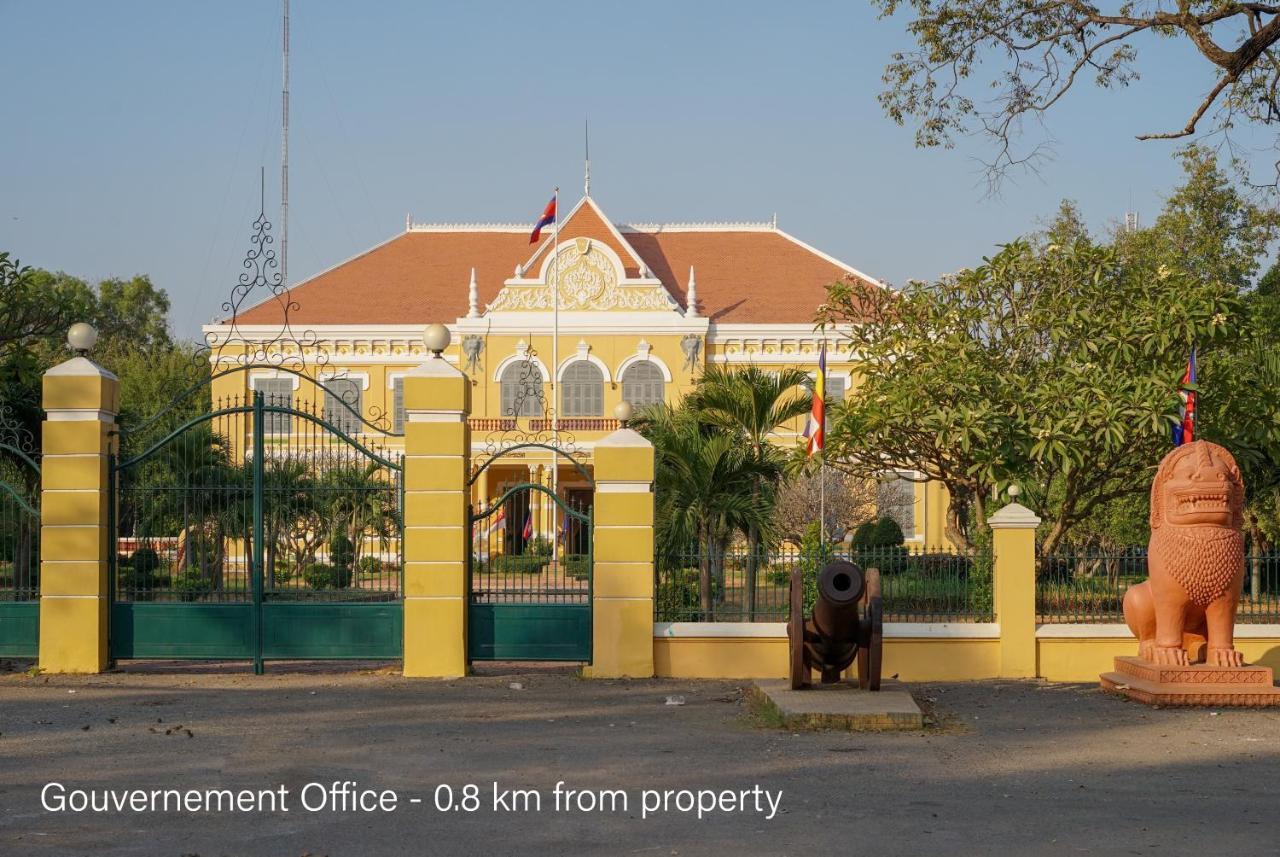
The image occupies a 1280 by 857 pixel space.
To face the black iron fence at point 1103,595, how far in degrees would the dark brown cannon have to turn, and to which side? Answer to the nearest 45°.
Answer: approximately 135° to its left

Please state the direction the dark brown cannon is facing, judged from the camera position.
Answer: facing the viewer

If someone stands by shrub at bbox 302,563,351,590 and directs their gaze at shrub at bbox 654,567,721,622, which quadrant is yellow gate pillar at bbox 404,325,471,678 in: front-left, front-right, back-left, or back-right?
front-right

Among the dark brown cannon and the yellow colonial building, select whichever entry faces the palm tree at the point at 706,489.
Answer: the yellow colonial building

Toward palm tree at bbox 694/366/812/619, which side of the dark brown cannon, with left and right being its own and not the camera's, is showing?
back

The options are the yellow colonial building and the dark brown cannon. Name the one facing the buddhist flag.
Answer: the yellow colonial building

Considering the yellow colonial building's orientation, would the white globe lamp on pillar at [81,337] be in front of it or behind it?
in front

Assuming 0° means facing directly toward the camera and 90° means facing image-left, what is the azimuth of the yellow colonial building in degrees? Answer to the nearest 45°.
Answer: approximately 0°

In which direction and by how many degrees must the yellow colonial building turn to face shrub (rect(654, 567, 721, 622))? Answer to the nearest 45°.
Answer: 0° — it already faces it

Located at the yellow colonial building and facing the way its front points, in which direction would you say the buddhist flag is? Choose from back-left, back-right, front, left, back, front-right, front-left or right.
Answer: front

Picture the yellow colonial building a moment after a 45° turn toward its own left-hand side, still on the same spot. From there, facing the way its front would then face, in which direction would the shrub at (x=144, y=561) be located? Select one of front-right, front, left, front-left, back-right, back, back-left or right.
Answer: front-right

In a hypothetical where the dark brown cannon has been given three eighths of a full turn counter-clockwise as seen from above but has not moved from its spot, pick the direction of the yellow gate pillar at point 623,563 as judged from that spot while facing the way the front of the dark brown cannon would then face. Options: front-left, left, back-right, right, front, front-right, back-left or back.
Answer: left

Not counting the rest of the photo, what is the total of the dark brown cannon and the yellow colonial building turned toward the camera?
2
